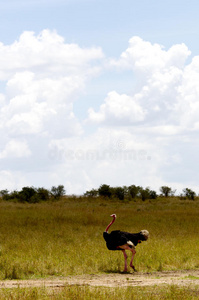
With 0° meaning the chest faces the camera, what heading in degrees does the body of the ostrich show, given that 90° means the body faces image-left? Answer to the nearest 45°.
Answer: approximately 90°
